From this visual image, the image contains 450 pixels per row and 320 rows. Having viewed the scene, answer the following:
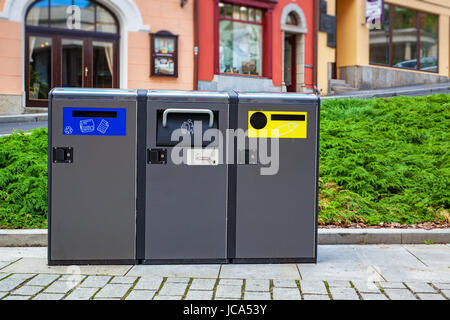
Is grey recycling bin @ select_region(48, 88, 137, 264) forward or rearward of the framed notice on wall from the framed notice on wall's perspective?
forward

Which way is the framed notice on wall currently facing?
toward the camera

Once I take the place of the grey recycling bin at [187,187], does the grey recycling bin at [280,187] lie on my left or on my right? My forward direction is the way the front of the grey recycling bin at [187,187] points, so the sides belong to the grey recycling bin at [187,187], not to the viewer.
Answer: on my left

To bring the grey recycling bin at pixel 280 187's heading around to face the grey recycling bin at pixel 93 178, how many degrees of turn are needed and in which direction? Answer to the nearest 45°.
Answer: approximately 90° to its right

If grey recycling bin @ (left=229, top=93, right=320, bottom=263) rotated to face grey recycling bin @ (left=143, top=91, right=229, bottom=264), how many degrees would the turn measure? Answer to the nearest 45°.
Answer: approximately 90° to its right

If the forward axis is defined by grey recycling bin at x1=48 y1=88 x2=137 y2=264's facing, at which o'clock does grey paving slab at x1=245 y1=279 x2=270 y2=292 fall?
The grey paving slab is roughly at 10 o'clock from the grey recycling bin.

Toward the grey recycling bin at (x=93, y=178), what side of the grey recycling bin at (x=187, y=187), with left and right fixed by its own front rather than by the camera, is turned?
right

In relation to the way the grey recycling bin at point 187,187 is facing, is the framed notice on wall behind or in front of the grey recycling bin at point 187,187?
behind

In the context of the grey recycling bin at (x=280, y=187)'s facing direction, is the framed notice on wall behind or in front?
behind

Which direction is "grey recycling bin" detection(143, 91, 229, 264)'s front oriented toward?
toward the camera
